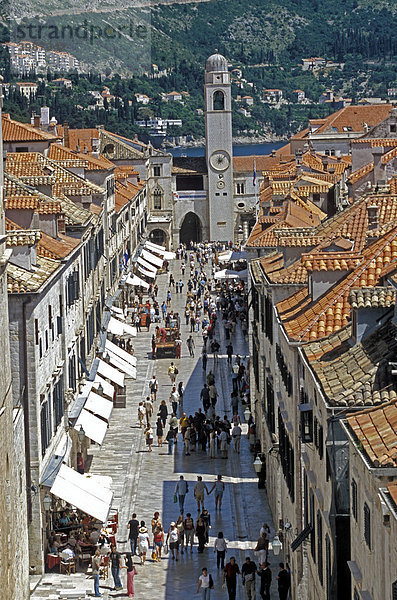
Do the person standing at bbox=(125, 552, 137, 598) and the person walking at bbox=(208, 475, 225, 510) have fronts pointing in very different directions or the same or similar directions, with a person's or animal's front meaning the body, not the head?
same or similar directions

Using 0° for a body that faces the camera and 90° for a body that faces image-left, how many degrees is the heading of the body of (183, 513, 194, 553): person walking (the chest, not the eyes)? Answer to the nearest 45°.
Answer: approximately 0°

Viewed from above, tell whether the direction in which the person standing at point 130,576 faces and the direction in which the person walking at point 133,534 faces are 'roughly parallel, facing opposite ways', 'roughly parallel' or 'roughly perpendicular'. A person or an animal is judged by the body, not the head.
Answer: roughly parallel

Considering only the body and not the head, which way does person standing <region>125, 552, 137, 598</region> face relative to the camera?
away from the camera

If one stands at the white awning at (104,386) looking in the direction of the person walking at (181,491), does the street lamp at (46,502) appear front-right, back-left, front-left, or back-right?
front-right

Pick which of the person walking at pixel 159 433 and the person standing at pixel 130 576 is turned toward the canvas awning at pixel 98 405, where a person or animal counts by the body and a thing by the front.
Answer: the person standing at pixel 130 576

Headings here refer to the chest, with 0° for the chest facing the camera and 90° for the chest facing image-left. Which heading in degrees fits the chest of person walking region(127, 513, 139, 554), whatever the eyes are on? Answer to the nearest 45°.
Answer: approximately 180°

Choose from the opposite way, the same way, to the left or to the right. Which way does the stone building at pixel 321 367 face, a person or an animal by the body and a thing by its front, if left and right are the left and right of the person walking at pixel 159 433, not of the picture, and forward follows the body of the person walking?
to the left

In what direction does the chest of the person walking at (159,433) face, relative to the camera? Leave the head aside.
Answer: away from the camera
